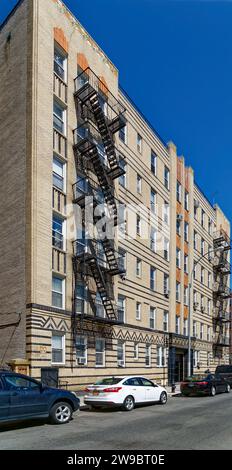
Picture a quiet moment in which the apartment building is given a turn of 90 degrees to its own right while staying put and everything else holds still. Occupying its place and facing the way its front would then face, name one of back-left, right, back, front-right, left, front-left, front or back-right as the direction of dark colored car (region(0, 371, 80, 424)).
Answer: front-left

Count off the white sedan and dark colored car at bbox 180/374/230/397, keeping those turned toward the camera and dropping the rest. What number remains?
0

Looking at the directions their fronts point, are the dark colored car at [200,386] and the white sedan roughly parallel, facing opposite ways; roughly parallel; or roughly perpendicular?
roughly parallel

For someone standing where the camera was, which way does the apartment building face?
facing the viewer and to the right of the viewer

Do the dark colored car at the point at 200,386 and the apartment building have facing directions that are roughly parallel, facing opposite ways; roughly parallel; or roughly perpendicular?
roughly perpendicular
